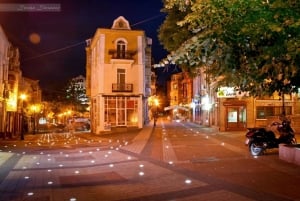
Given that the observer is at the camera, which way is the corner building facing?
facing the viewer

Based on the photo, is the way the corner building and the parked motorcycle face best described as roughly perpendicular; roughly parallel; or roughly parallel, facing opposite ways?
roughly perpendicular

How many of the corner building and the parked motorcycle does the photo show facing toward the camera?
1

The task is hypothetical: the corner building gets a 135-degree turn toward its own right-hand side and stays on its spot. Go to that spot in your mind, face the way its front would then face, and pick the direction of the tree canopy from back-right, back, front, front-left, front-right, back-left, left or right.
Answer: back-left

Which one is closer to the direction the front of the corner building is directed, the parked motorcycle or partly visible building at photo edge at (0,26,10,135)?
the parked motorcycle

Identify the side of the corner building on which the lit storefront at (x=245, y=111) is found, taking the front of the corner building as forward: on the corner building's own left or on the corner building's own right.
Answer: on the corner building's own left

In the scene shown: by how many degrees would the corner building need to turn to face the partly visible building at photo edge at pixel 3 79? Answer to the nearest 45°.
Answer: approximately 90° to its right

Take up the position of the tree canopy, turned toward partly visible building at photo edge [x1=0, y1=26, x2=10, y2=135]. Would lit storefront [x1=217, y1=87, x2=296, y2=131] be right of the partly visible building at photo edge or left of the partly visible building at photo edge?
right
